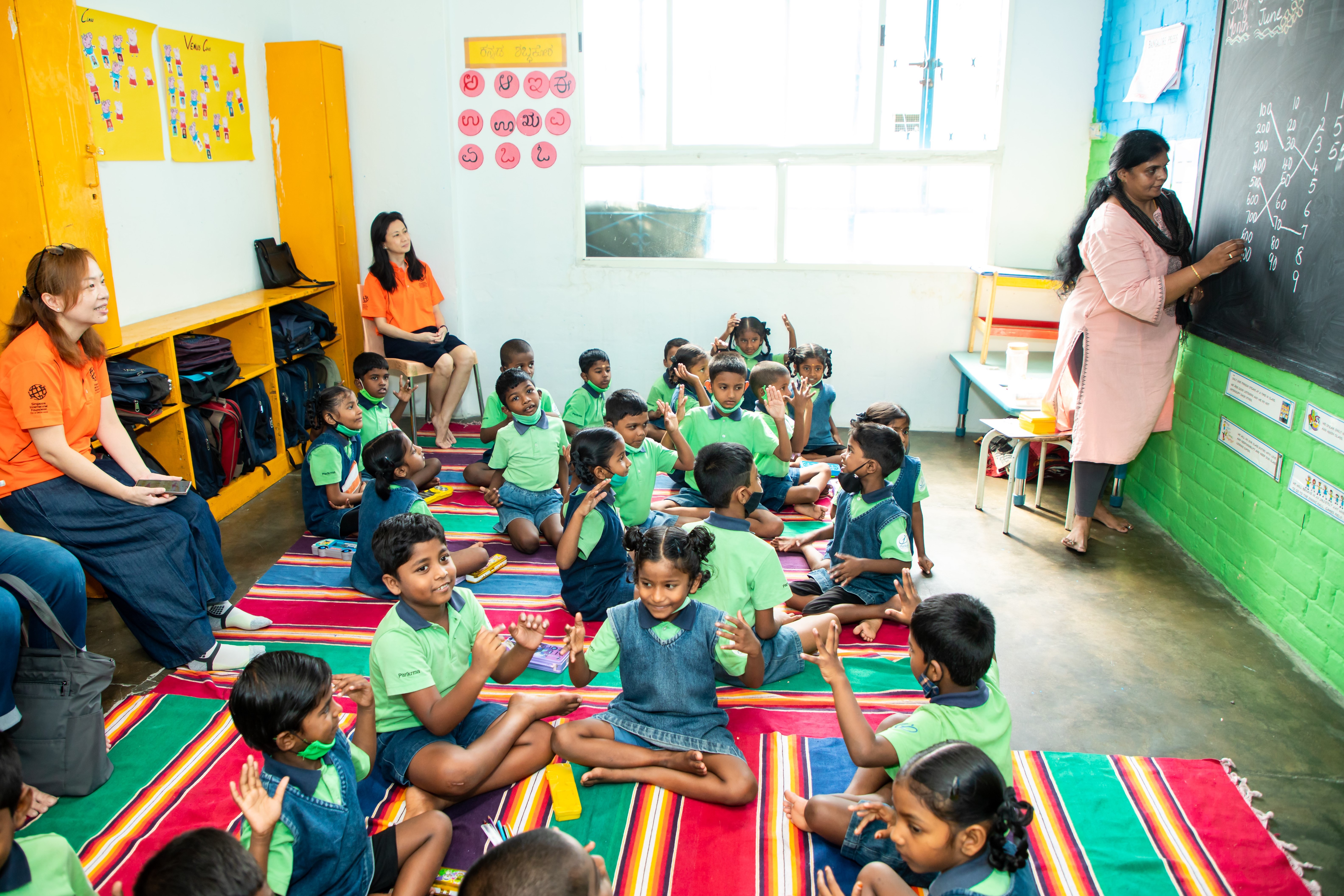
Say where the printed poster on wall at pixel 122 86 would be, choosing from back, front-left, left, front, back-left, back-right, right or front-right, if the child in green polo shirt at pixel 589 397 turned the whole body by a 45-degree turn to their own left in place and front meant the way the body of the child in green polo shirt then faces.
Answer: back

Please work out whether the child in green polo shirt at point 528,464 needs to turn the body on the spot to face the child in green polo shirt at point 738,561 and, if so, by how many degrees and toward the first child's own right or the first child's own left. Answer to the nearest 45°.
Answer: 0° — they already face them

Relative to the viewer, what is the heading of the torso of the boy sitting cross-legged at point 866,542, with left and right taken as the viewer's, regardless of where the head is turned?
facing the viewer and to the left of the viewer

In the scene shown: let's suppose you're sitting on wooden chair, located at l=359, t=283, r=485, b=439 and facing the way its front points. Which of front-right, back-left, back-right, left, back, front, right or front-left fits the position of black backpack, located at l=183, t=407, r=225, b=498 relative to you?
right

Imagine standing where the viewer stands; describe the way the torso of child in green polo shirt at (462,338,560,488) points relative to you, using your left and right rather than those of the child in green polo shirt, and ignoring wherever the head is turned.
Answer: facing the viewer

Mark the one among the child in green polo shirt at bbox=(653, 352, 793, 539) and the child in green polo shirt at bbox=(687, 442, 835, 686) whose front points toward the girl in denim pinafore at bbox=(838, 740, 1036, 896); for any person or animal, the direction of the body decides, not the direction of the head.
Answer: the child in green polo shirt at bbox=(653, 352, 793, 539)

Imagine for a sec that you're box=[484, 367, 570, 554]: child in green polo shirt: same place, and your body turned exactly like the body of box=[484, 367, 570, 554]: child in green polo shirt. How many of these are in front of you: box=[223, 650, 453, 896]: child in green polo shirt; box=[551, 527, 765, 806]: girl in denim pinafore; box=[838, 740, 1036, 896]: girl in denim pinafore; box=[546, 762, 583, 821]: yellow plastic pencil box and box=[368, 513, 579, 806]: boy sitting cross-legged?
5

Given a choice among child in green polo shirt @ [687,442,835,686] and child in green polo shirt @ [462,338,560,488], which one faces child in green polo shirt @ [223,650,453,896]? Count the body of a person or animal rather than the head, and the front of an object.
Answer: child in green polo shirt @ [462,338,560,488]

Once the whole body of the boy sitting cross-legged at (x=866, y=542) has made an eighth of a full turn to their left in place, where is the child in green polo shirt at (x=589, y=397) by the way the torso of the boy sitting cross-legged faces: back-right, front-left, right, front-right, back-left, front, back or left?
back-right

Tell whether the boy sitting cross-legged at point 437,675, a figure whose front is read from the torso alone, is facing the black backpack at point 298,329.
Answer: no

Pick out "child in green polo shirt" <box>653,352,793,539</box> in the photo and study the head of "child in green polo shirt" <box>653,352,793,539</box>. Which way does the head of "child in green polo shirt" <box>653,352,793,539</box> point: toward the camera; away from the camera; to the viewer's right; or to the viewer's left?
toward the camera

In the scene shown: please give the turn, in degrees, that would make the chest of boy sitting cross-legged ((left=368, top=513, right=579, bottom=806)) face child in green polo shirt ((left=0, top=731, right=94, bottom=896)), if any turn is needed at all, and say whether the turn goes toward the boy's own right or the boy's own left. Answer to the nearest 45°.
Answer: approximately 90° to the boy's own right

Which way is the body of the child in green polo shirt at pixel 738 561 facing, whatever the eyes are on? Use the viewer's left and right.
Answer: facing away from the viewer and to the right of the viewer

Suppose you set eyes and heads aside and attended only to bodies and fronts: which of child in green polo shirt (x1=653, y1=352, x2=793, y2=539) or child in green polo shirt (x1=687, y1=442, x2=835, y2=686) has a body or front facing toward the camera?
child in green polo shirt (x1=653, y1=352, x2=793, y2=539)

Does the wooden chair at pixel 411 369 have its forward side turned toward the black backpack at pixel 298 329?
no

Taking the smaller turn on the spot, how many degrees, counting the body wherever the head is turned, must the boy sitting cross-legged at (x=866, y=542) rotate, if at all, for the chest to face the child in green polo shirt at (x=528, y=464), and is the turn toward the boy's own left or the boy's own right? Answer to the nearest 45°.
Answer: approximately 90° to the boy's own right

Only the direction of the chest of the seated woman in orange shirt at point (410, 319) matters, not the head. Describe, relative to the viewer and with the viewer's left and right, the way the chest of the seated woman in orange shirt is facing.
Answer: facing the viewer and to the right of the viewer

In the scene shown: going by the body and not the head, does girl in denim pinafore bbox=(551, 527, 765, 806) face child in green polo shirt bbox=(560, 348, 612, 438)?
no
